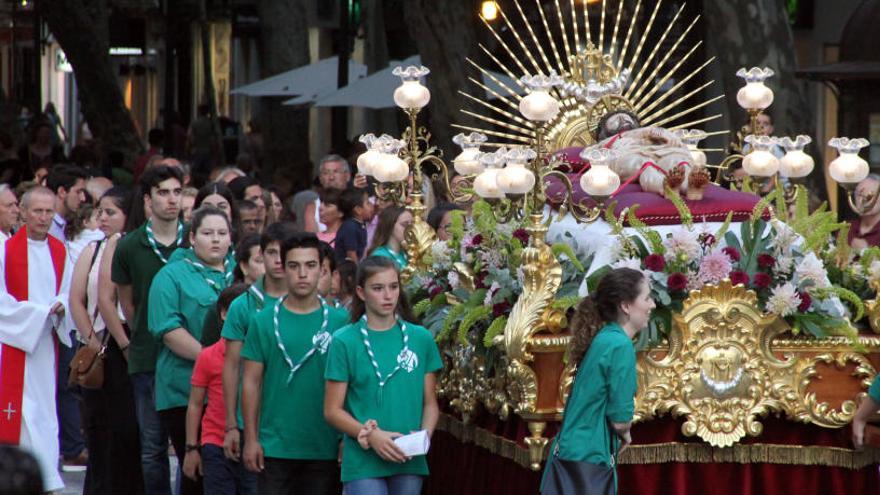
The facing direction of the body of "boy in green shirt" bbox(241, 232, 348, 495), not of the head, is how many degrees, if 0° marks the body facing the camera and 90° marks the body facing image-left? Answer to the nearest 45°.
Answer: approximately 0°

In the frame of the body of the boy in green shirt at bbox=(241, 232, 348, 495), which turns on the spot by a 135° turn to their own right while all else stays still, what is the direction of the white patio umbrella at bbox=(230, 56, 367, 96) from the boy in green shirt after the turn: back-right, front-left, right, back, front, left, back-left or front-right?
front-right

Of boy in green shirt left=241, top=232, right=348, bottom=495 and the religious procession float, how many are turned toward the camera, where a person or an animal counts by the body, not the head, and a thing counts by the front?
2

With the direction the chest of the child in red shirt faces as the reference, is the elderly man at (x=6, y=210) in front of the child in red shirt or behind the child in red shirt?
behind

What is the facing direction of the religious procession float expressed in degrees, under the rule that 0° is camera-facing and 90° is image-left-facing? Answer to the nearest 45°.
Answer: approximately 0°

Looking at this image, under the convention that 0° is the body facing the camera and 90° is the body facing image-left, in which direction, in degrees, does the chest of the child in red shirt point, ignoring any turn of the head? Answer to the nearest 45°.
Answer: approximately 315°

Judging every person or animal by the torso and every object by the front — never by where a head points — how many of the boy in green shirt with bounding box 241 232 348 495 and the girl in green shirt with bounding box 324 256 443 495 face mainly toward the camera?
2

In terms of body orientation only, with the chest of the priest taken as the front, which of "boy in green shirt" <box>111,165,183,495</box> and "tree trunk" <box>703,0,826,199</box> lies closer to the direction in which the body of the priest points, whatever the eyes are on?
the boy in green shirt

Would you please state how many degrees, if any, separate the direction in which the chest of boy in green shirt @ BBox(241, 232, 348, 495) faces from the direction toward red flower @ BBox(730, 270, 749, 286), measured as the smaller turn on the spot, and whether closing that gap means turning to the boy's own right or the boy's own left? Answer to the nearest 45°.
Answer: approximately 90° to the boy's own left
